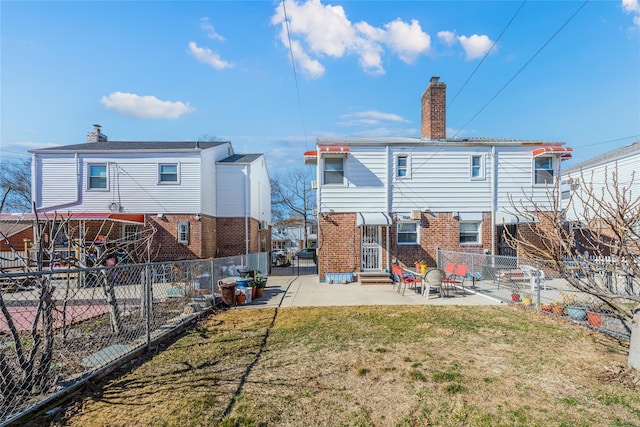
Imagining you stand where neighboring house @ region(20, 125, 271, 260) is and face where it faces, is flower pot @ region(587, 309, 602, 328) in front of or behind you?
behind

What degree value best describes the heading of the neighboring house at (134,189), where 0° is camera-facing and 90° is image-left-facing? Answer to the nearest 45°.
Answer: approximately 180°

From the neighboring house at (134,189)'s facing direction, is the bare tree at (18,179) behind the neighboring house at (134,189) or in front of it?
in front

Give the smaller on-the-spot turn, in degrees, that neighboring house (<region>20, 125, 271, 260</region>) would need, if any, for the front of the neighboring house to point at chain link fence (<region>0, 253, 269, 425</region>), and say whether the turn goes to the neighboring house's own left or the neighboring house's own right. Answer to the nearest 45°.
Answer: approximately 180°

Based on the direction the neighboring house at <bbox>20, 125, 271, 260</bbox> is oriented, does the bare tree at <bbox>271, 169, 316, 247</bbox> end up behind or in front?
in front

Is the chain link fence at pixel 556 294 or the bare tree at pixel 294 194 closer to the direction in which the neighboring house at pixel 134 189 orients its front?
the bare tree

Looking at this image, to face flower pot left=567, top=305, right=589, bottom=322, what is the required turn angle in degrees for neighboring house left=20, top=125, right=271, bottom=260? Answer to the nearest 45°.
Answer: approximately 135° to its right

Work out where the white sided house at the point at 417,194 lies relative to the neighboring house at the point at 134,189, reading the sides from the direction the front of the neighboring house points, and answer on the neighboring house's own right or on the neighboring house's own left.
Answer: on the neighboring house's own right

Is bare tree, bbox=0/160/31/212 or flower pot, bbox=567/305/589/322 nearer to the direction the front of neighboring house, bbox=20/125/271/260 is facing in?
the bare tree

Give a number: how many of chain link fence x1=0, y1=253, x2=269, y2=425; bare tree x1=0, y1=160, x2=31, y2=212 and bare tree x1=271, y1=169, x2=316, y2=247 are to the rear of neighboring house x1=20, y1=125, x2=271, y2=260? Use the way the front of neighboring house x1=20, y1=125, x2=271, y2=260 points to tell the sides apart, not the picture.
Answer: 1
